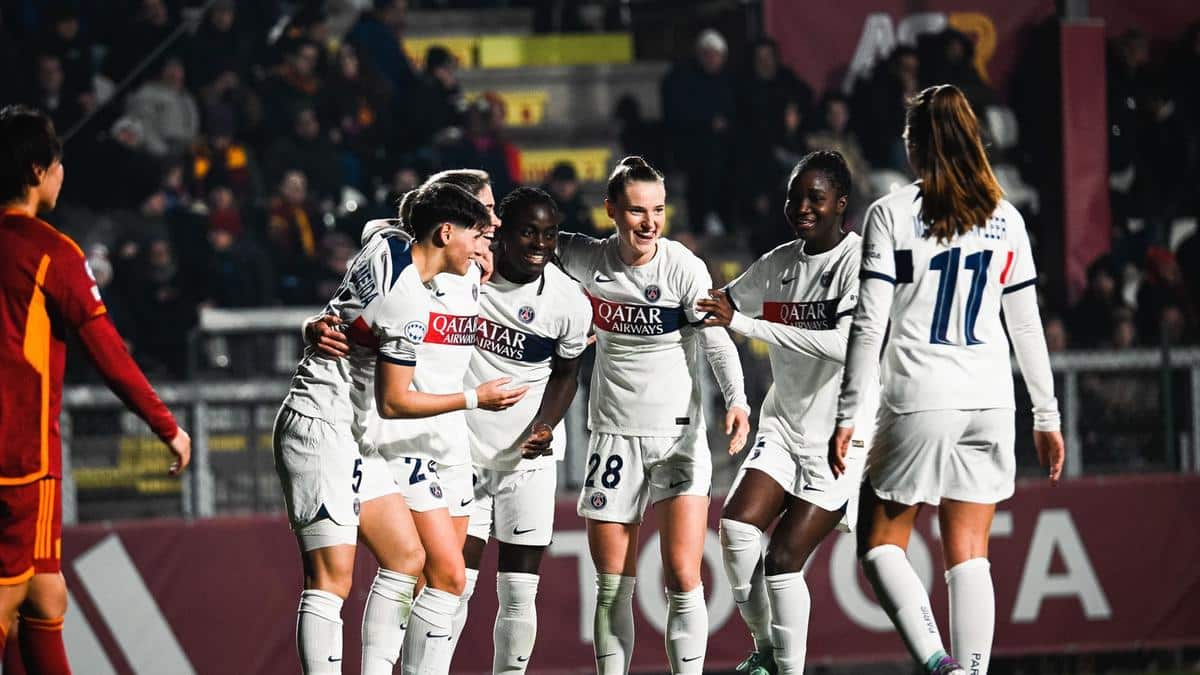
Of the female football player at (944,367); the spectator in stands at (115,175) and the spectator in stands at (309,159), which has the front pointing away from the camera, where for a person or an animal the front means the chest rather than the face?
the female football player

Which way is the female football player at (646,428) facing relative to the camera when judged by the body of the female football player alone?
toward the camera

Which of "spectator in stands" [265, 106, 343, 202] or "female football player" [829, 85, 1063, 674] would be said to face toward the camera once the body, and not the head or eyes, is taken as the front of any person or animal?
the spectator in stands

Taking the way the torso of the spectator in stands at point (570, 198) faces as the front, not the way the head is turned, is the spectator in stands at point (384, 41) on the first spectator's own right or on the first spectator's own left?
on the first spectator's own right

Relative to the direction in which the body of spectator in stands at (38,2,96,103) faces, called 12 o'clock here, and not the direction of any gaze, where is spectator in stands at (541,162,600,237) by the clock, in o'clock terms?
spectator in stands at (541,162,600,237) is roughly at 10 o'clock from spectator in stands at (38,2,96,103).

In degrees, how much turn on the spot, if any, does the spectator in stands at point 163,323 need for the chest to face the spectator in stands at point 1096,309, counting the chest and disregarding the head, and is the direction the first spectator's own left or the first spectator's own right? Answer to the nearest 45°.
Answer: approximately 90° to the first spectator's own left

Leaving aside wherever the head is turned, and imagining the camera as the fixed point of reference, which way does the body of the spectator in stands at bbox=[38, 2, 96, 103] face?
toward the camera

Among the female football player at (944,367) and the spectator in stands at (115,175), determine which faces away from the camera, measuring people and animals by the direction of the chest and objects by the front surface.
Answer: the female football player

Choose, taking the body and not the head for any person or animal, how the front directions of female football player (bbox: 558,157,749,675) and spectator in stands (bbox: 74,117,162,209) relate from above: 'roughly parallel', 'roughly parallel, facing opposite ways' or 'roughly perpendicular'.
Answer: roughly parallel

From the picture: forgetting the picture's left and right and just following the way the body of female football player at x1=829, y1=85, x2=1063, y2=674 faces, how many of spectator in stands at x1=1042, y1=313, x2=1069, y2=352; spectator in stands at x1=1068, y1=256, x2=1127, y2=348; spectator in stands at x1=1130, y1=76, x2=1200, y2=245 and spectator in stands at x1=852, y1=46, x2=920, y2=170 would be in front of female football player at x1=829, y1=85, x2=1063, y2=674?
4

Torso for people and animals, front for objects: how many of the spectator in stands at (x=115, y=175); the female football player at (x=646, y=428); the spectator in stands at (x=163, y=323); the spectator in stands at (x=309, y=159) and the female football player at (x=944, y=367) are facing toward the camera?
4

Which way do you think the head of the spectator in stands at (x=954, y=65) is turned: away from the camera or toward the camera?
toward the camera

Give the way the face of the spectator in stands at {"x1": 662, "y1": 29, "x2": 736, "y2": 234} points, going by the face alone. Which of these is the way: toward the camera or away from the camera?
toward the camera

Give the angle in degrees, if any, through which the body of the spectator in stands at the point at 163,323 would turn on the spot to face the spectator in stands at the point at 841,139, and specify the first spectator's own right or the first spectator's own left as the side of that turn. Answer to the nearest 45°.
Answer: approximately 90° to the first spectator's own left
